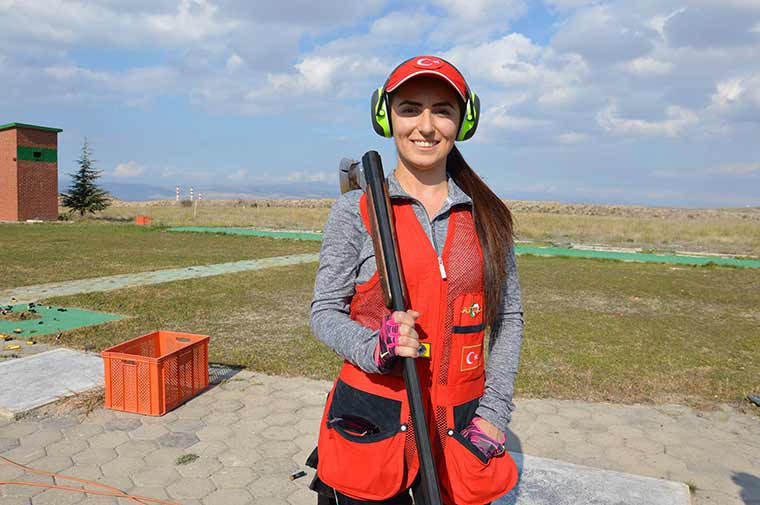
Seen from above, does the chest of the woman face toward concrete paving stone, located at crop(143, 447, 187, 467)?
no

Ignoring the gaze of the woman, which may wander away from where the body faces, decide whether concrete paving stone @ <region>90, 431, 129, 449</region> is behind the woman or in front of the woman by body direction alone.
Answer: behind

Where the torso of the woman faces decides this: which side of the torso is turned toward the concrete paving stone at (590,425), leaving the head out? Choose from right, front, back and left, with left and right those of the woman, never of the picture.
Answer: back

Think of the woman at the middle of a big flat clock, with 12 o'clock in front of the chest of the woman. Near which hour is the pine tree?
The pine tree is roughly at 5 o'clock from the woman.

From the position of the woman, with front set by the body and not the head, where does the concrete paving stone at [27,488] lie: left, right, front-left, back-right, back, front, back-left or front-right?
back-right

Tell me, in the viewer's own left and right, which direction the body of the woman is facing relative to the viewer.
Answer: facing the viewer

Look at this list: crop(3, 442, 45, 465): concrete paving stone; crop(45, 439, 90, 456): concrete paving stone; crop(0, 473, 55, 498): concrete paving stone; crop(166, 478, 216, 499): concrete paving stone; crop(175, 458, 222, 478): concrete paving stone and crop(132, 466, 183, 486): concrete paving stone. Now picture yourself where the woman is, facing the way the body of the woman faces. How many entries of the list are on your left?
0

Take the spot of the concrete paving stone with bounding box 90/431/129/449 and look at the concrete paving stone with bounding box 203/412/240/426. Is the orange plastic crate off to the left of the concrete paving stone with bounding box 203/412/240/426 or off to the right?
left

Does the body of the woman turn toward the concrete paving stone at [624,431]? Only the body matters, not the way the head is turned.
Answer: no

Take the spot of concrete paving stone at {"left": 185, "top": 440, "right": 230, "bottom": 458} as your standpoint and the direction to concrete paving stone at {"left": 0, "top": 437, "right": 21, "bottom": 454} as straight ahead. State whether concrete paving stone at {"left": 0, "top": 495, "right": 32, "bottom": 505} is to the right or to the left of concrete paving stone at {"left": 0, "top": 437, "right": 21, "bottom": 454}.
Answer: left

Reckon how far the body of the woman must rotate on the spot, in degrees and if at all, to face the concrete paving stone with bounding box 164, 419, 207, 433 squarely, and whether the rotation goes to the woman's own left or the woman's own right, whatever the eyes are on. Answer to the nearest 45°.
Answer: approximately 135° to the woman's own right

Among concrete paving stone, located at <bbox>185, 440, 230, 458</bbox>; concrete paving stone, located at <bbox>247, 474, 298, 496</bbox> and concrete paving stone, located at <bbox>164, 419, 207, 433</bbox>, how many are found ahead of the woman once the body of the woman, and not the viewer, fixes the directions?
0

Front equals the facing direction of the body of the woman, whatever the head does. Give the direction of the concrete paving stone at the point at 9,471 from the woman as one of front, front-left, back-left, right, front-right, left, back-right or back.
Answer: back-right

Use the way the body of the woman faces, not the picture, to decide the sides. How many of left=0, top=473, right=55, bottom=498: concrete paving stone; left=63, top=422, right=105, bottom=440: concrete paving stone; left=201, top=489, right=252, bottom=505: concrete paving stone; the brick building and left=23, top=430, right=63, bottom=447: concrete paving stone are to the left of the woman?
0

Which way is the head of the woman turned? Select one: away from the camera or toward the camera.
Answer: toward the camera

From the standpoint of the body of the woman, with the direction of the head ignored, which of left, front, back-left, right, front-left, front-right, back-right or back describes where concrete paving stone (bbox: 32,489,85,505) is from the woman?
back-right

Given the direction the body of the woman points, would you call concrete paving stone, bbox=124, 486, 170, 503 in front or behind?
behind

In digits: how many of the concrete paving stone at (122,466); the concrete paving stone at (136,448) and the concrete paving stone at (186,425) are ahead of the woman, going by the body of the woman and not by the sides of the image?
0

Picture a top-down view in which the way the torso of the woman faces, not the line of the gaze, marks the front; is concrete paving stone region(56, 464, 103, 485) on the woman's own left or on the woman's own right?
on the woman's own right

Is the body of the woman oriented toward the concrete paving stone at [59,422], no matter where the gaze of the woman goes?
no
